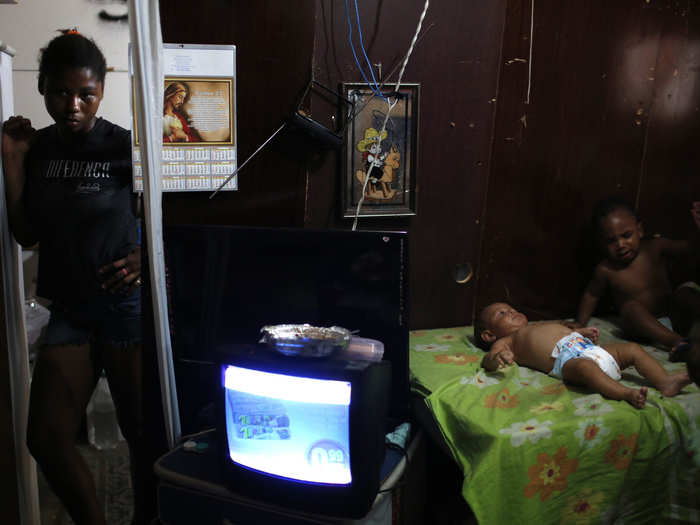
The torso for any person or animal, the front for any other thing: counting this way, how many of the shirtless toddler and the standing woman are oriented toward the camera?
2

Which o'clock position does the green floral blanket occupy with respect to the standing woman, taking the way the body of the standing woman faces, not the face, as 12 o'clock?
The green floral blanket is roughly at 10 o'clock from the standing woman.

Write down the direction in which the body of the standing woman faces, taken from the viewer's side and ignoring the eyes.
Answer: toward the camera

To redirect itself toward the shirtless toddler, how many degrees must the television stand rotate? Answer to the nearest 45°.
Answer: approximately 180°

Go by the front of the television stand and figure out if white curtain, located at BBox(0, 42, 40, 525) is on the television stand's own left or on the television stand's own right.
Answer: on the television stand's own right

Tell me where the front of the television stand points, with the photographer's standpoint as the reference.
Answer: facing the viewer and to the left of the viewer

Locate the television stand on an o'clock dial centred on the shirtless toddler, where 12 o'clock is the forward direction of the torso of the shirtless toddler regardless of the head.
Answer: The television stand is roughly at 1 o'clock from the shirtless toddler.

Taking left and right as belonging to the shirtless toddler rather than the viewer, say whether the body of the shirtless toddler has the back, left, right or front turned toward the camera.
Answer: front

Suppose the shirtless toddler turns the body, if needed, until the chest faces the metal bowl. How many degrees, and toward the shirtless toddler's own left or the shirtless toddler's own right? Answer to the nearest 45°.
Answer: approximately 45° to the shirtless toddler's own right

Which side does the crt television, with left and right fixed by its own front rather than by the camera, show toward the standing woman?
right

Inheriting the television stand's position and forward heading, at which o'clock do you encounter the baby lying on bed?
The baby lying on bed is roughly at 7 o'clock from the television stand.
